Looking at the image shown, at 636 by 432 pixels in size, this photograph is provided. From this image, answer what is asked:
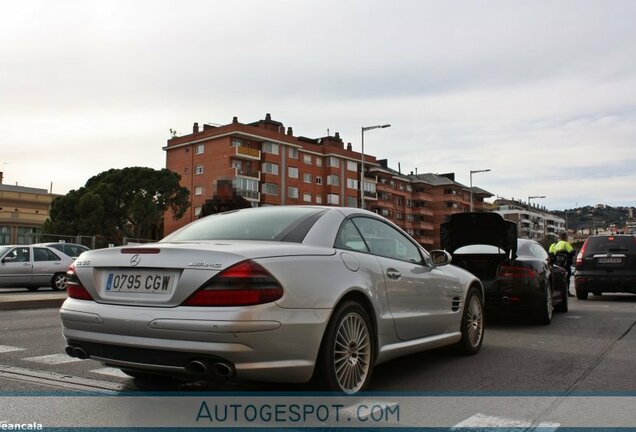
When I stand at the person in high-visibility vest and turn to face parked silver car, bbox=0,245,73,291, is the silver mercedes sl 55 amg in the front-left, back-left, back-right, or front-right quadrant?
front-left

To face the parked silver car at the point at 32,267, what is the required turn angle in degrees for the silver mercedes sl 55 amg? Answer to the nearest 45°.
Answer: approximately 90° to its left

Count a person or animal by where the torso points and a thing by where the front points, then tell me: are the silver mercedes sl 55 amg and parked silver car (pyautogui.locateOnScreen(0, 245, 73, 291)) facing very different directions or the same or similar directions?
very different directions

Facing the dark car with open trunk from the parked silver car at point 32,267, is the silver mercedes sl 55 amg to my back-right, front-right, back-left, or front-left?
front-right

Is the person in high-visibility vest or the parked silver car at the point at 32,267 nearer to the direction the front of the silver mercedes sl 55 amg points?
the person in high-visibility vest

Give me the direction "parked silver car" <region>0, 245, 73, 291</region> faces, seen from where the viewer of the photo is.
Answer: facing to the left of the viewer

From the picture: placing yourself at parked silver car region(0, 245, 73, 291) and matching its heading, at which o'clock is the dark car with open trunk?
The dark car with open trunk is roughly at 8 o'clock from the parked silver car.

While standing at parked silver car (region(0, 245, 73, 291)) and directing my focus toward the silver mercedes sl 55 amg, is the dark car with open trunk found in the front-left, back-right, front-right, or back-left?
front-left

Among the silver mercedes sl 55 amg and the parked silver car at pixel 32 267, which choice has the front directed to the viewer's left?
the parked silver car

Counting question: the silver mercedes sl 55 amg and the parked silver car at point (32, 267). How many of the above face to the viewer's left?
1

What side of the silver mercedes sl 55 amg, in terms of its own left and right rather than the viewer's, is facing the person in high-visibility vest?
front

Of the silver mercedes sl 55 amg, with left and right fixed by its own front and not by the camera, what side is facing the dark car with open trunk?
front

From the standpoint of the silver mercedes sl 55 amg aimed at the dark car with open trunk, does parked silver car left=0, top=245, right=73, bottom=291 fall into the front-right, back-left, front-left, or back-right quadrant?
front-left

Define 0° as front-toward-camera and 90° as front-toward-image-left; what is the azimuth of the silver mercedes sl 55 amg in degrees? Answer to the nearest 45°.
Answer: approximately 225°
